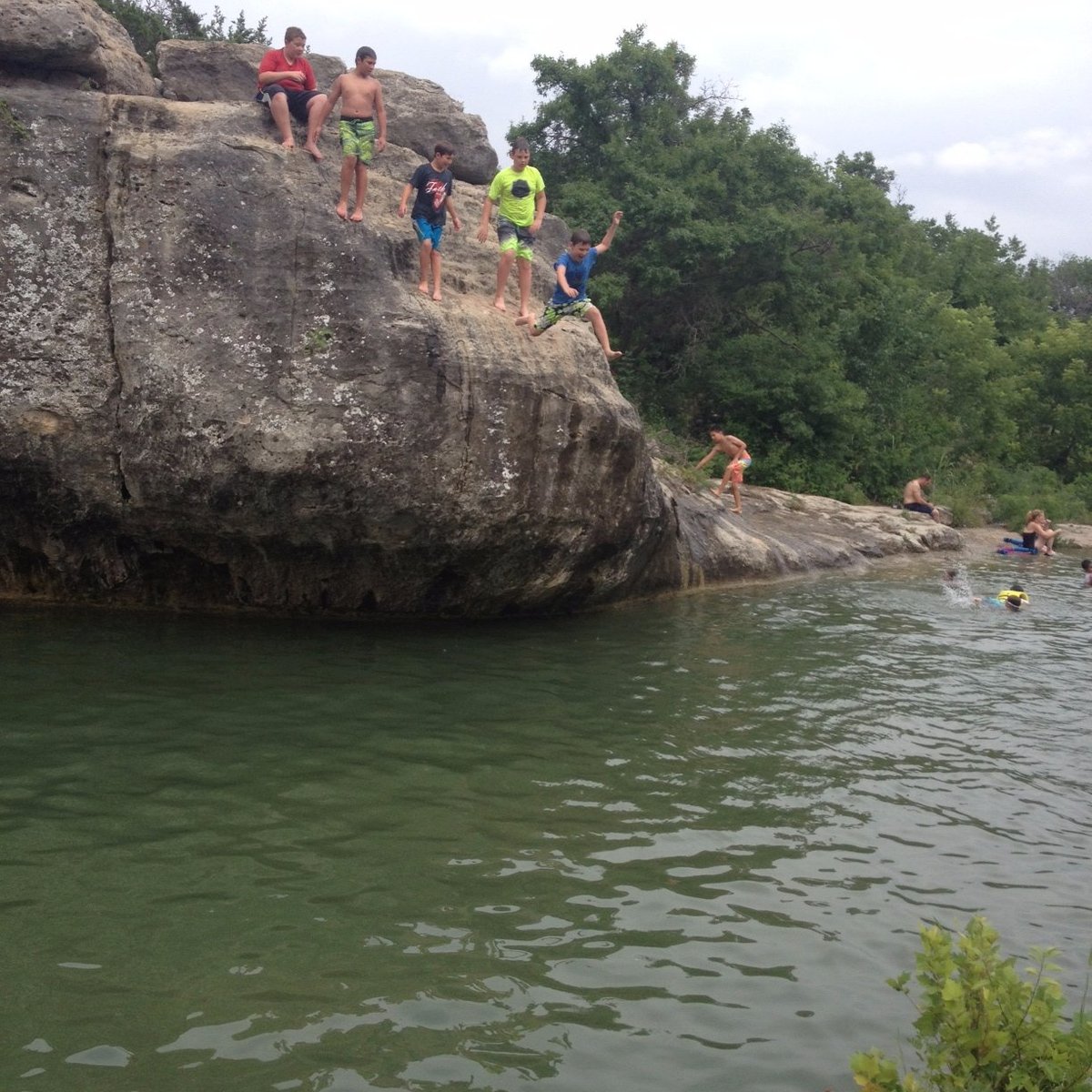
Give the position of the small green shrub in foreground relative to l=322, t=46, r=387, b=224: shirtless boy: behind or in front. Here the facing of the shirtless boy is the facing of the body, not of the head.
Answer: in front

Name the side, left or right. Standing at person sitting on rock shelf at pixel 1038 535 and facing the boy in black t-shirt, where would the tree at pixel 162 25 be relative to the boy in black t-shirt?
right

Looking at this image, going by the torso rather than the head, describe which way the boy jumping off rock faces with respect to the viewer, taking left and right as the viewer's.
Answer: facing the viewer and to the right of the viewer

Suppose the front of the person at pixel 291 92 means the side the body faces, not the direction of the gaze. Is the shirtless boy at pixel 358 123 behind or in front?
in front

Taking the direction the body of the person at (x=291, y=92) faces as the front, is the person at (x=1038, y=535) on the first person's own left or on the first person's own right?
on the first person's own left

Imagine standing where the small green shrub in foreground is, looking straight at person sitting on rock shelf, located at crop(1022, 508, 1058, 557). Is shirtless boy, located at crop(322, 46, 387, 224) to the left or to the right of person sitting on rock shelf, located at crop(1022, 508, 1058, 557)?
left

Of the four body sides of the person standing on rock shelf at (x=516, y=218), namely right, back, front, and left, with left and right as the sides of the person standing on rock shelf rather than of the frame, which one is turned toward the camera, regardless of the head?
front

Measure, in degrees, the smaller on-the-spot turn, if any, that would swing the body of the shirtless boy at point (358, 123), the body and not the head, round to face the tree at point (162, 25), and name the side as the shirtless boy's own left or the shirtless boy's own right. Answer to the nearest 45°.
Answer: approximately 180°

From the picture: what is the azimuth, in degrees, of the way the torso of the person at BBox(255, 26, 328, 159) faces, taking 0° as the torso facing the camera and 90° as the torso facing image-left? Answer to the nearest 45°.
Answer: approximately 315°

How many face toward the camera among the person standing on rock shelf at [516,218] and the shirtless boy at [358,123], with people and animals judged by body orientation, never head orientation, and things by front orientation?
2

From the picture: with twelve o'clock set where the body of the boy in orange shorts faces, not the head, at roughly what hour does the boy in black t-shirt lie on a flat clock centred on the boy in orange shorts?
The boy in black t-shirt is roughly at 11 o'clock from the boy in orange shorts.

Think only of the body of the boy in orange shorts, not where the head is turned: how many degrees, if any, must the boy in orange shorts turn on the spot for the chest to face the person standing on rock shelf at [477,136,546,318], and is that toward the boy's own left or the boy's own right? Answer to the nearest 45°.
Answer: approximately 45° to the boy's own left

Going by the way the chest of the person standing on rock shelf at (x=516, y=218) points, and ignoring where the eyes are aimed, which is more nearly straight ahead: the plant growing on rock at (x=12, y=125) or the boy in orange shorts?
the plant growing on rock

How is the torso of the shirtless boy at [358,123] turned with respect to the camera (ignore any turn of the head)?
toward the camera

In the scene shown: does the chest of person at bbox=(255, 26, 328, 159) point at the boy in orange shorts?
no
